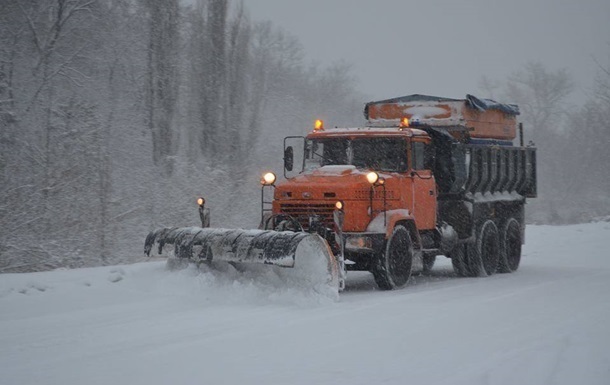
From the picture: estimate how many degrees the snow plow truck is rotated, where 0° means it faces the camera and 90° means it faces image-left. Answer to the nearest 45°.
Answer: approximately 45°
